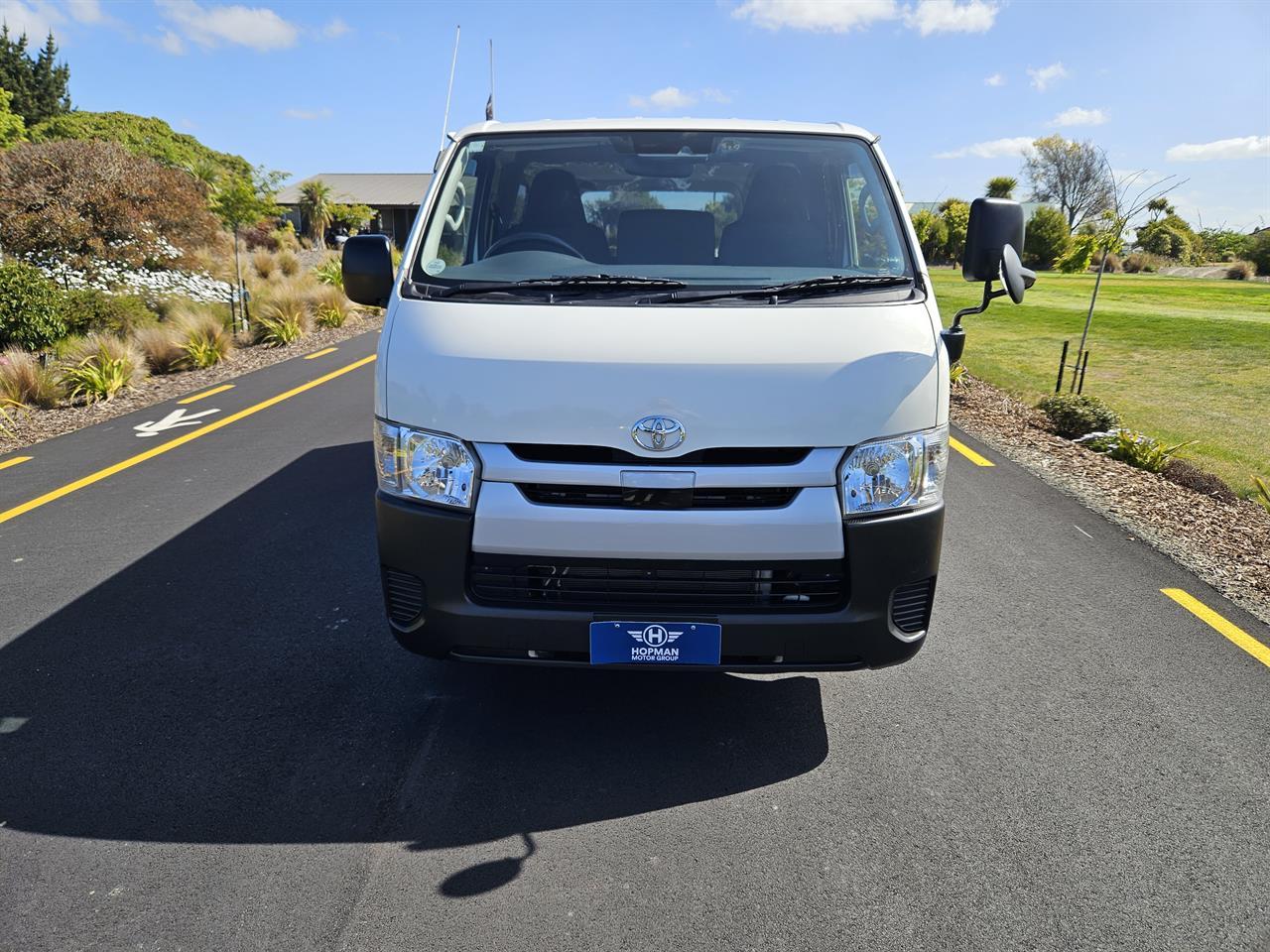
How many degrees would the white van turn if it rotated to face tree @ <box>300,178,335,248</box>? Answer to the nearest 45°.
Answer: approximately 135° to its right

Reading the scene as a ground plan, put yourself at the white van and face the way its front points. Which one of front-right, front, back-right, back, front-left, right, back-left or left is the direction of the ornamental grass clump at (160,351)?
back-right

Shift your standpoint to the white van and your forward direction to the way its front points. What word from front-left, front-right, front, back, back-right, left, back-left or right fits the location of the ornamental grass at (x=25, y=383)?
back-right

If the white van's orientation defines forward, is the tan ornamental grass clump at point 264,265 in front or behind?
behind

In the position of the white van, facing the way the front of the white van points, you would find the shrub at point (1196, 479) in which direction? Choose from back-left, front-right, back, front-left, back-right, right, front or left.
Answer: back-left

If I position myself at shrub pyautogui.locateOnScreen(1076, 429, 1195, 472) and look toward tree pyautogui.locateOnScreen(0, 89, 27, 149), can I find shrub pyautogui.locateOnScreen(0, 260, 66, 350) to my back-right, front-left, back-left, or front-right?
front-left

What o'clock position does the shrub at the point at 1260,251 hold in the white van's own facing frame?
The shrub is roughly at 7 o'clock from the white van.

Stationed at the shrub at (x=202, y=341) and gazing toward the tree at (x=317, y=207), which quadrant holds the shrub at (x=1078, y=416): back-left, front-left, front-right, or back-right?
back-right

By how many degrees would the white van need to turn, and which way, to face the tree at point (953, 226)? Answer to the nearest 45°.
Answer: approximately 180°

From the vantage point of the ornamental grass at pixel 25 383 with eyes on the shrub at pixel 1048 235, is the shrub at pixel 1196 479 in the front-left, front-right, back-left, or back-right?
front-right

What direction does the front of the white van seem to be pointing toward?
toward the camera

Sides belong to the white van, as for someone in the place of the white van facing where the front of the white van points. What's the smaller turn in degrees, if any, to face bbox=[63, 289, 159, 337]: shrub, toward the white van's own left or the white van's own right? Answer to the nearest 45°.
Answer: approximately 135° to the white van's own right
